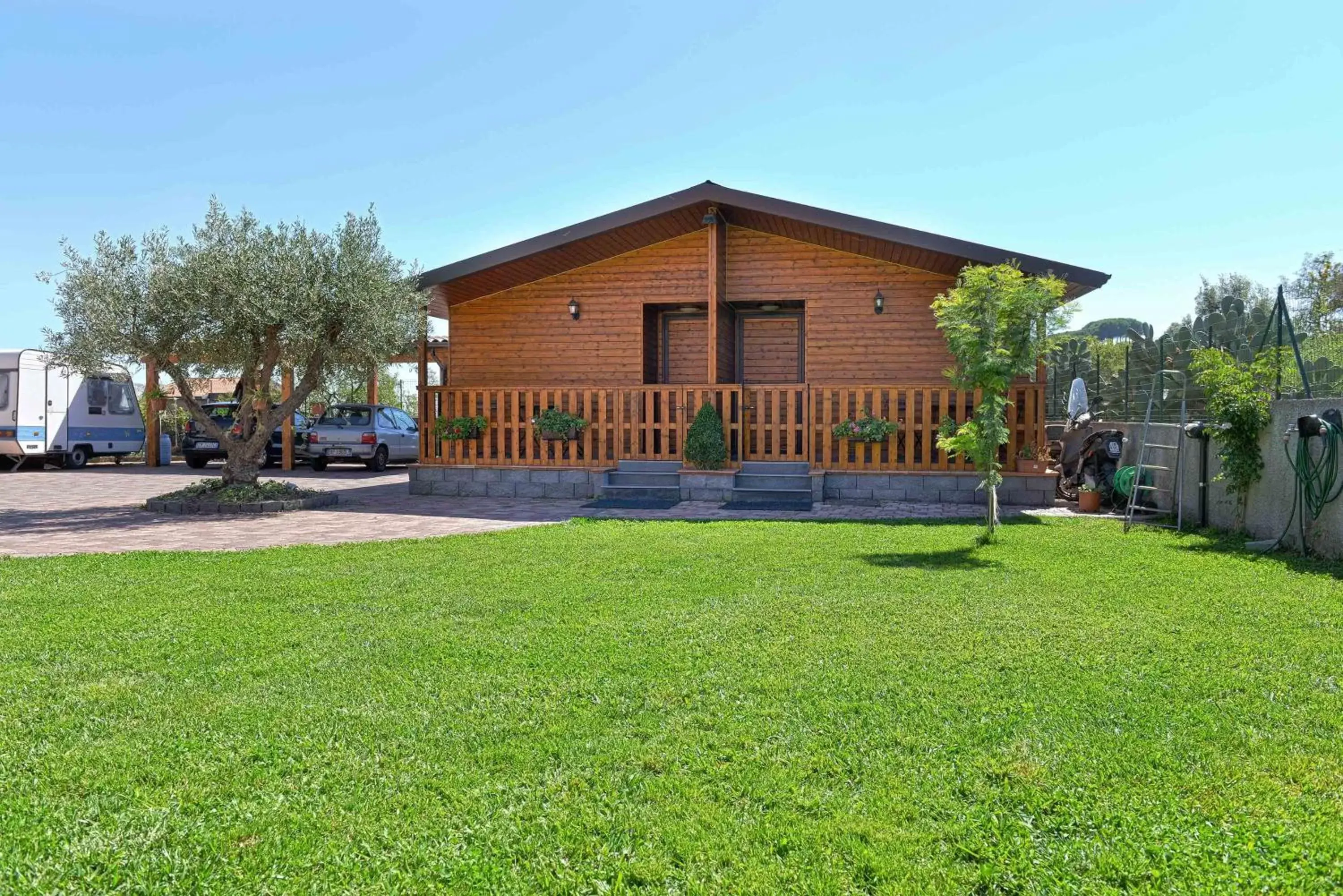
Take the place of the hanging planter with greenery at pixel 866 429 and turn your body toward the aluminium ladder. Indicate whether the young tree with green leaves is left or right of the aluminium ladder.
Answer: right

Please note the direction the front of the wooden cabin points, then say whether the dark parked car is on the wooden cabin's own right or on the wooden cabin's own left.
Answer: on the wooden cabin's own right

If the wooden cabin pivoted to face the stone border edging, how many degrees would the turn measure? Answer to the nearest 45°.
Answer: approximately 45° to its right

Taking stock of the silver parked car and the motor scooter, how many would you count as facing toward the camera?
0

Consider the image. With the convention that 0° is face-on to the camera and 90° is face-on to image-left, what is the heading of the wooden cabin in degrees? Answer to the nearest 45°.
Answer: approximately 0°

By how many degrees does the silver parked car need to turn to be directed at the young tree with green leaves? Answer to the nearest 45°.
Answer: approximately 135° to its right

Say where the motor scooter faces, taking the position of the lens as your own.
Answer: facing away from the viewer and to the left of the viewer
